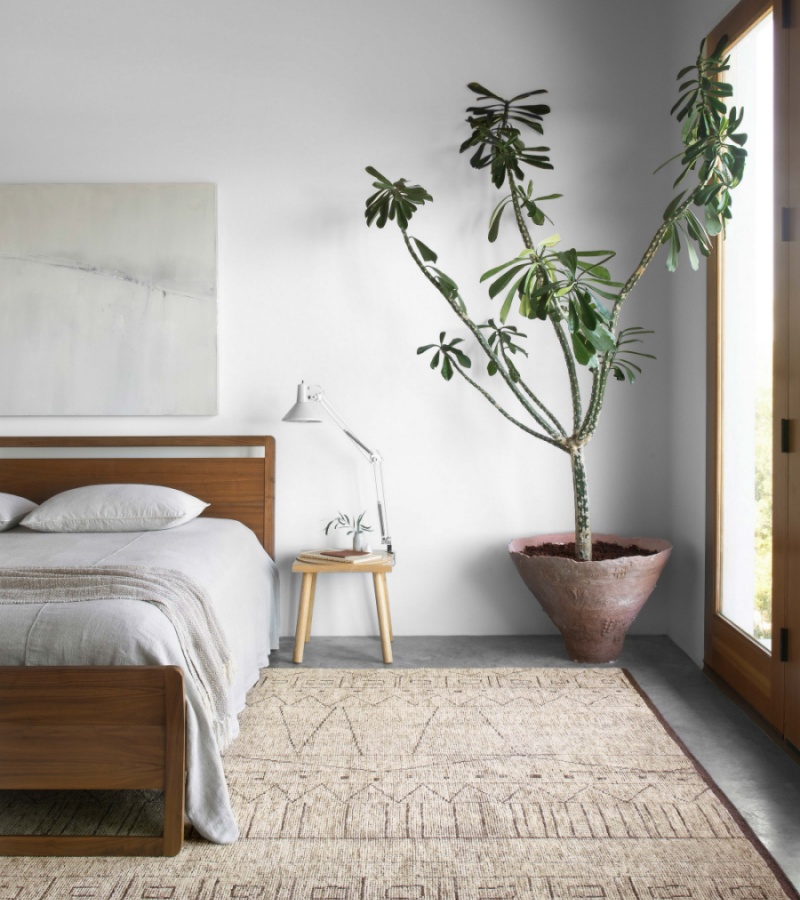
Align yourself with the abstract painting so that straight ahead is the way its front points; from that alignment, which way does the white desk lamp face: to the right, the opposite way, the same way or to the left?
to the right

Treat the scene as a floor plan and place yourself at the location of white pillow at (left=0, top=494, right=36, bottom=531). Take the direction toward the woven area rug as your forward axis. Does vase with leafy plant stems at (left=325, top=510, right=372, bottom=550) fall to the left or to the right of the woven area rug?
left

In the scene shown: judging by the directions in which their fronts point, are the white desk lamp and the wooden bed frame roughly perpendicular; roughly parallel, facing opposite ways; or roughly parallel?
roughly perpendicular

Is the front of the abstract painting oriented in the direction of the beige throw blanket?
yes

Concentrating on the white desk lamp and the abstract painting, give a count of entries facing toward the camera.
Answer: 1

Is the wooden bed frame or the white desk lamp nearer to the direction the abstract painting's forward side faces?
the wooden bed frame

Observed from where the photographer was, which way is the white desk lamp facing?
facing to the left of the viewer
